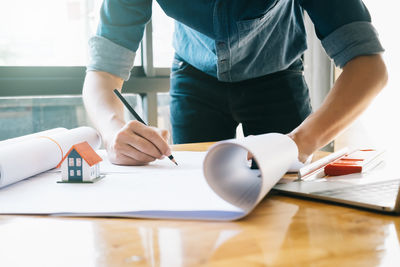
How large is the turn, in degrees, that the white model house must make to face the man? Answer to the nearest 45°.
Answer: approximately 180°

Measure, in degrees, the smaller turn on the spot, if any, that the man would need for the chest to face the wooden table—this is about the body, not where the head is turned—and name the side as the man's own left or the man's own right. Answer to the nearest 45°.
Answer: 0° — they already face it

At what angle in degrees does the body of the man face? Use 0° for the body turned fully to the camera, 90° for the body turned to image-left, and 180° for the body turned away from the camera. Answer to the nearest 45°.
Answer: approximately 0°

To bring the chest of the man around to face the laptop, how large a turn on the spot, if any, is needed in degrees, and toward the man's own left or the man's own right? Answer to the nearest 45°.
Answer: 0° — they already face it

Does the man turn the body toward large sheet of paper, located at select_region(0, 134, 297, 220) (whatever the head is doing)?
yes

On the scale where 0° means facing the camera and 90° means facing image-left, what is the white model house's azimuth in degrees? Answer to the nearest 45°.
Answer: approximately 45°
